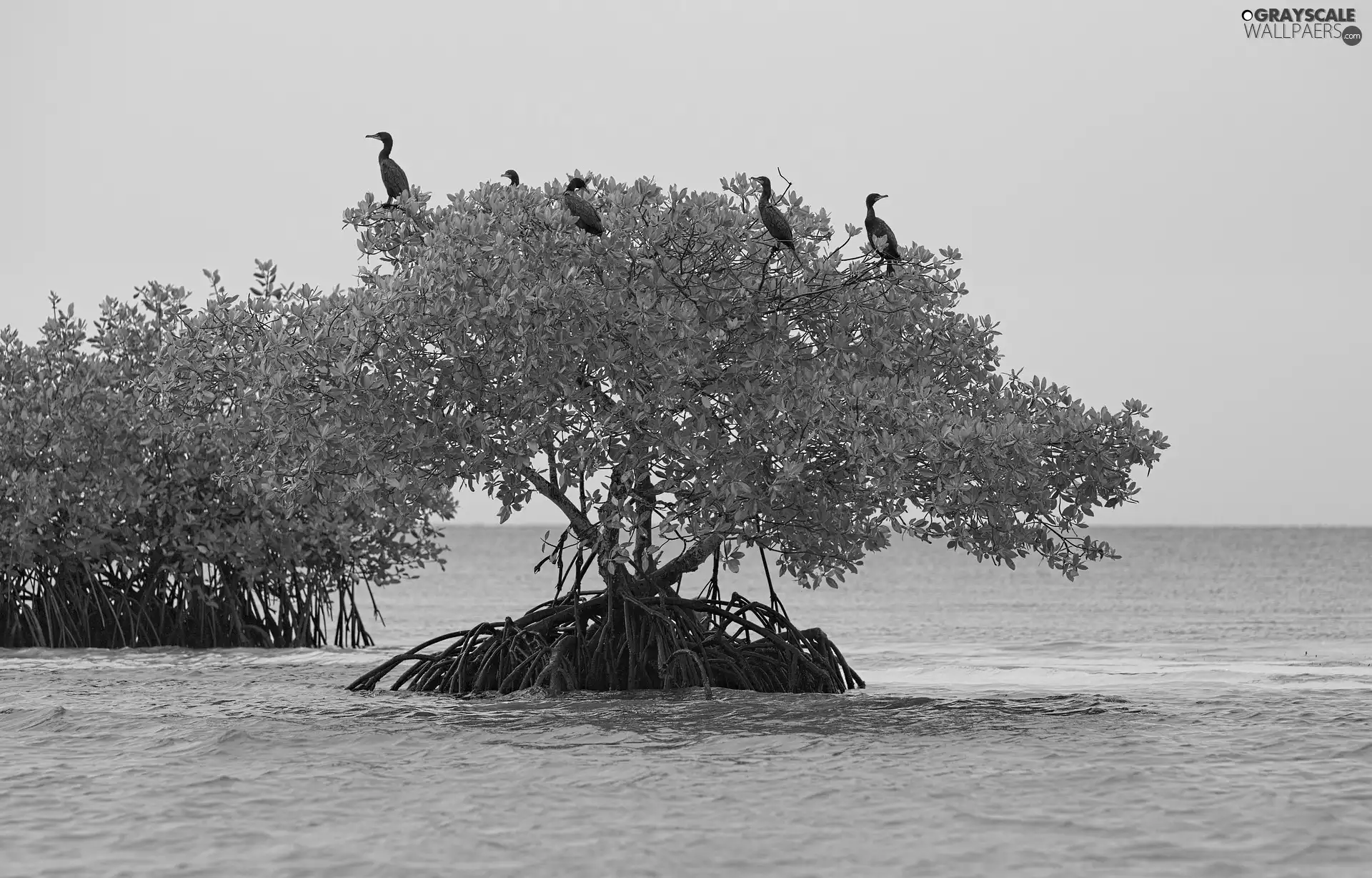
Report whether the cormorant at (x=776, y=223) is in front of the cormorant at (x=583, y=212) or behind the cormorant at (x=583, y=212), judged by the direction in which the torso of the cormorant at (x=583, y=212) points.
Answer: behind

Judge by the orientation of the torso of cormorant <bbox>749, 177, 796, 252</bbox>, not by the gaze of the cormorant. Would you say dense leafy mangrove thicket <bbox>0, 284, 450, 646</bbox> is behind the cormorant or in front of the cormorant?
in front

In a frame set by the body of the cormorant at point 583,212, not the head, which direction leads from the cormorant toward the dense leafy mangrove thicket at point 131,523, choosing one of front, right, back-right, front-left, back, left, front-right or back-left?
front-right

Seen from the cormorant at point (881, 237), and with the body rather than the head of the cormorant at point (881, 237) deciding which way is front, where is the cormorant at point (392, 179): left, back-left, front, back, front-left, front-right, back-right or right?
front

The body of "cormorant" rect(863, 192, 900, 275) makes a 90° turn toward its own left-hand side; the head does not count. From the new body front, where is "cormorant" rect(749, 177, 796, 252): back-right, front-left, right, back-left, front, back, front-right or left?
front-right

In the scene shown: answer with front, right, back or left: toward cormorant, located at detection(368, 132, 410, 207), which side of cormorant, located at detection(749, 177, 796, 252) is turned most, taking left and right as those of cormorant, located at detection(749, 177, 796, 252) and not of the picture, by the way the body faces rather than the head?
front

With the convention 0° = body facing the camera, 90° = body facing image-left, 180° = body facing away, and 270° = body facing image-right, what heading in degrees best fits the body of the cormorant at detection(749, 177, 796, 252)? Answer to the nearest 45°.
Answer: approximately 90°

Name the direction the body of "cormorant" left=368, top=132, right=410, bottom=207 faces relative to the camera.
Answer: to the viewer's left

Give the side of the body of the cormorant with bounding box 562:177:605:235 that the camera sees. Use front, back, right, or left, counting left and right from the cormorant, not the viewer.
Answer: left

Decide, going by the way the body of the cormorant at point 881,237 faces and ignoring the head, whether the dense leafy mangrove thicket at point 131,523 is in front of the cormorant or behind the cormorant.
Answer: in front

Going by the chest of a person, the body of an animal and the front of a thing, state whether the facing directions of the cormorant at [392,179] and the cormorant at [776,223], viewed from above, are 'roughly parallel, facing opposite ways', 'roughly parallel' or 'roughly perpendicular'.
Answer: roughly parallel

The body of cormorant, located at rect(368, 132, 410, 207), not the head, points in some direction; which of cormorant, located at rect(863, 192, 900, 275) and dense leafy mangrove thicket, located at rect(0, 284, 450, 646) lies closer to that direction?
the dense leafy mangrove thicket

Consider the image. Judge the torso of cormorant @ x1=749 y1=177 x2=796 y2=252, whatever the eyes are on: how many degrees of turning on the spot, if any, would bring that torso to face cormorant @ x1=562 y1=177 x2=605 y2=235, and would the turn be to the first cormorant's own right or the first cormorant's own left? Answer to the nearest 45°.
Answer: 0° — it already faces it

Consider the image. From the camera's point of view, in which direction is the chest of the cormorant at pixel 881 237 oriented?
to the viewer's left

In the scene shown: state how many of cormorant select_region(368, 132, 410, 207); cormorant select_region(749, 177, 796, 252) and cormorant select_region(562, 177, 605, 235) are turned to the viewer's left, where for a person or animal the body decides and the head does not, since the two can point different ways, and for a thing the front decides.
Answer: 3

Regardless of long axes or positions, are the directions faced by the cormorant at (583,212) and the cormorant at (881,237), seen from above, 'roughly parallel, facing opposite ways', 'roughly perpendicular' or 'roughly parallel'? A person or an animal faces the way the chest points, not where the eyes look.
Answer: roughly parallel

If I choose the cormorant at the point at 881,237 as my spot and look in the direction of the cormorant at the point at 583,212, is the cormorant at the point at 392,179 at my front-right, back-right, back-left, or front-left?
front-right
